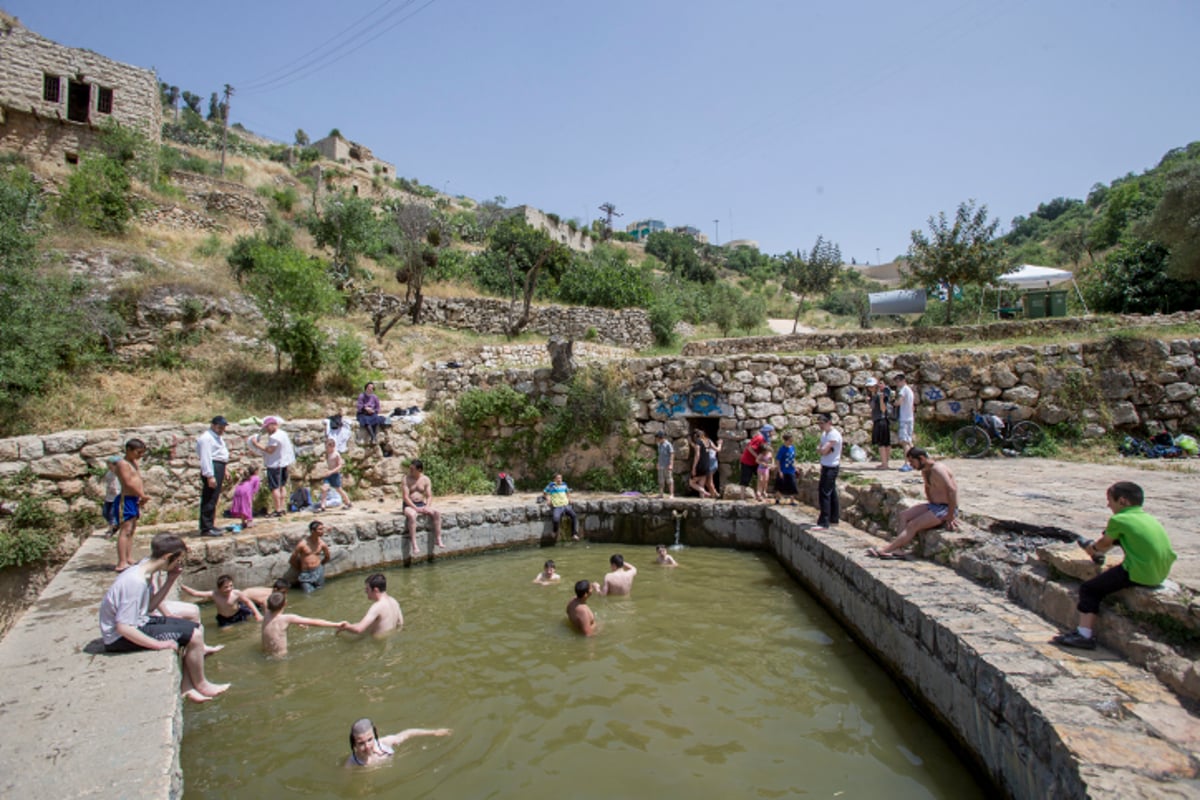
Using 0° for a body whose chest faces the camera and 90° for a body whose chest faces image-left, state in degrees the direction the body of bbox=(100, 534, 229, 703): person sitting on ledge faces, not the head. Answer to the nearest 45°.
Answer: approximately 270°

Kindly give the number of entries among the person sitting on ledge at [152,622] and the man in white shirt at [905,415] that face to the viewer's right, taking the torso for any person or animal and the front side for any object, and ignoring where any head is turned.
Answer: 1

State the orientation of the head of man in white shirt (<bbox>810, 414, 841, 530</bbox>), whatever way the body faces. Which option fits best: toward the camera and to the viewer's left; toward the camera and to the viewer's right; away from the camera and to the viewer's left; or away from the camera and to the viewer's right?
toward the camera and to the viewer's left

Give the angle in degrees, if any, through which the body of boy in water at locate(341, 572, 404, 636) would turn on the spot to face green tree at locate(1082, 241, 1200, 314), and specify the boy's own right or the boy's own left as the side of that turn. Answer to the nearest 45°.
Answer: approximately 135° to the boy's own right

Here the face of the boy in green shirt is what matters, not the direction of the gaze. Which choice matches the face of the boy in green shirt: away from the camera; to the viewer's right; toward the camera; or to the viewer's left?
to the viewer's left

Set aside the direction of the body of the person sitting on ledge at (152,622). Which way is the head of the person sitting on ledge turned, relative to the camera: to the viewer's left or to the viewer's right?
to the viewer's right

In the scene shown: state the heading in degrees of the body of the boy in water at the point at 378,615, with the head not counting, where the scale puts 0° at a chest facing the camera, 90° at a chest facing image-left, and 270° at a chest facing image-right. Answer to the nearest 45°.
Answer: approximately 135°

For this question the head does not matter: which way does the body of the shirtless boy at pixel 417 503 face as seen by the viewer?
toward the camera

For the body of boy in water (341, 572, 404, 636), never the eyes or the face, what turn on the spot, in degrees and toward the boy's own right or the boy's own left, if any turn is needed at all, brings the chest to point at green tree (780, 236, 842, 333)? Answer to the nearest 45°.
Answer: approximately 90° to the boy's own right

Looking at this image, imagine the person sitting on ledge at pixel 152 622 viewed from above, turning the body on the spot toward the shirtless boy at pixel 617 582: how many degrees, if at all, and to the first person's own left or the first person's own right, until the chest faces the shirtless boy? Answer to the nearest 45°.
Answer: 0° — they already face them

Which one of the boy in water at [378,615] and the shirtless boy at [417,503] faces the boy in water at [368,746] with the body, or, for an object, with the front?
the shirtless boy

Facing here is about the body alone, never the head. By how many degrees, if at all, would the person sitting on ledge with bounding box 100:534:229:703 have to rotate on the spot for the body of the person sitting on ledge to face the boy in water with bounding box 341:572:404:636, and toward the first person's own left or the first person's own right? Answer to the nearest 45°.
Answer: approximately 45° to the first person's own left

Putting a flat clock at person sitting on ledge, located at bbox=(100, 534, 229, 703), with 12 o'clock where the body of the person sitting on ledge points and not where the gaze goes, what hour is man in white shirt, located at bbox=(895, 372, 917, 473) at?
The man in white shirt is roughly at 12 o'clock from the person sitting on ledge.
